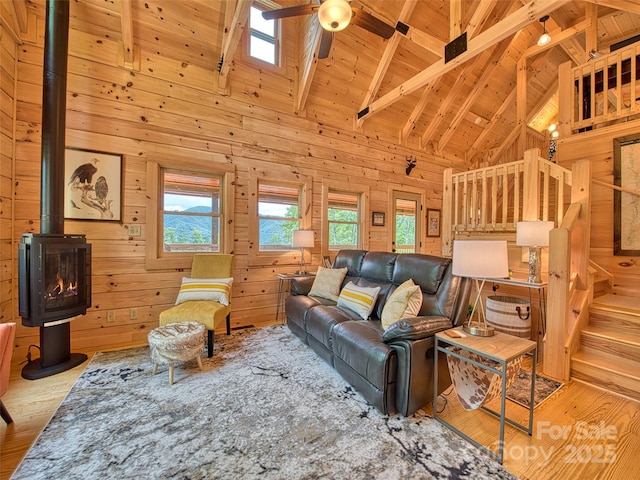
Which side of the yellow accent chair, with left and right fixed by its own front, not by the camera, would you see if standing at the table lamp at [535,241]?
left

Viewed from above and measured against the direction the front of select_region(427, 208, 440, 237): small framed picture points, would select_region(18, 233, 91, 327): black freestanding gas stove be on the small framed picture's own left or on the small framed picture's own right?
on the small framed picture's own right

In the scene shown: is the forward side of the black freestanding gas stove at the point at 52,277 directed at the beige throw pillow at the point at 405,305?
yes

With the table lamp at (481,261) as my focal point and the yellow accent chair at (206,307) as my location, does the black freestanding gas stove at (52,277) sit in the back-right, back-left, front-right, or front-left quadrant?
back-right

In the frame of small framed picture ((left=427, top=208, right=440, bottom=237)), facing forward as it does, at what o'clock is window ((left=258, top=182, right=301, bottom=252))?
The window is roughly at 3 o'clock from the small framed picture.

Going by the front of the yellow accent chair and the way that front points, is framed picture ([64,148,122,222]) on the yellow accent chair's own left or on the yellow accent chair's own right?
on the yellow accent chair's own right

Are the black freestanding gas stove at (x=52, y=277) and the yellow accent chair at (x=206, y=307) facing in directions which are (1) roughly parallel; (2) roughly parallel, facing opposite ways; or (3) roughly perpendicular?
roughly perpendicular

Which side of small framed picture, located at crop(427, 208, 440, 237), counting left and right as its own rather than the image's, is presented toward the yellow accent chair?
right

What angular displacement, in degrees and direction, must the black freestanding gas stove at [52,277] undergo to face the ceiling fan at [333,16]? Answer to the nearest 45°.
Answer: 0° — it already faces it
